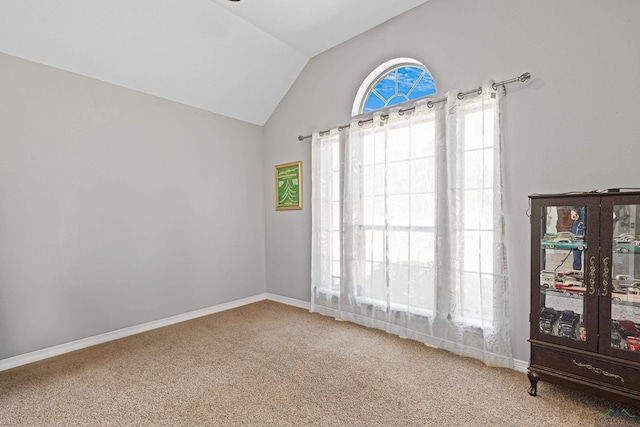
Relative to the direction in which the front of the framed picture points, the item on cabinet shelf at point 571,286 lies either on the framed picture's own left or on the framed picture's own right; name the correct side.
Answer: on the framed picture's own left

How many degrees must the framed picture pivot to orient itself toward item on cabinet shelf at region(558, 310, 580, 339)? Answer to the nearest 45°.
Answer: approximately 90° to its left

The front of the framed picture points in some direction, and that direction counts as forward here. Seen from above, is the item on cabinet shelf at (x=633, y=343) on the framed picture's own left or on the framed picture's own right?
on the framed picture's own left

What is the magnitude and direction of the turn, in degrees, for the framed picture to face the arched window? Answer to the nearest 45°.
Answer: approximately 90° to its left

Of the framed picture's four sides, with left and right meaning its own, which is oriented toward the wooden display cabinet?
left

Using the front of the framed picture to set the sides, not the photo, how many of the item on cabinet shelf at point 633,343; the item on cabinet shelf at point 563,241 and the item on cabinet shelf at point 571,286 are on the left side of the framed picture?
3

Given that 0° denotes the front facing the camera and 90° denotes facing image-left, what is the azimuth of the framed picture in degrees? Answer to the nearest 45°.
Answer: approximately 45°

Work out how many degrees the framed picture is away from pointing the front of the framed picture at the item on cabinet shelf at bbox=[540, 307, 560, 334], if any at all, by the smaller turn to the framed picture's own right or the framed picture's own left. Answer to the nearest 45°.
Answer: approximately 90° to the framed picture's own left

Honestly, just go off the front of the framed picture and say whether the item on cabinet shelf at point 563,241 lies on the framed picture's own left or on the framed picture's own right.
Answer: on the framed picture's own left
